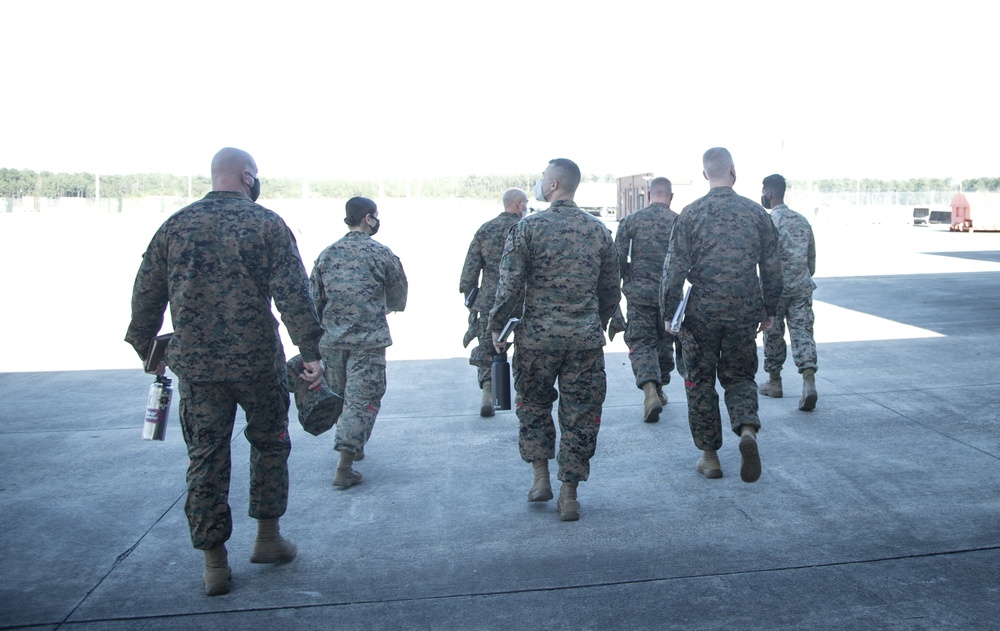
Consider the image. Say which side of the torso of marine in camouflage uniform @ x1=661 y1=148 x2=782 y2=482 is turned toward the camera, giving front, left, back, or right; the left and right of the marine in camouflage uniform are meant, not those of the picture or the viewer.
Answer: back

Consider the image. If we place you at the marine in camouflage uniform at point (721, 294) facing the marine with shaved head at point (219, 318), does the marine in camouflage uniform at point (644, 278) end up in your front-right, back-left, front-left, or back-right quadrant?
back-right

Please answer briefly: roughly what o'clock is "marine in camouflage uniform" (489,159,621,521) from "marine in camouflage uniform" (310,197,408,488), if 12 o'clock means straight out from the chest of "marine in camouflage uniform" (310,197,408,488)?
"marine in camouflage uniform" (489,159,621,521) is roughly at 3 o'clock from "marine in camouflage uniform" (310,197,408,488).

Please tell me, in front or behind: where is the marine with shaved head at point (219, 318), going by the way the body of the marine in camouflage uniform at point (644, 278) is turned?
behind

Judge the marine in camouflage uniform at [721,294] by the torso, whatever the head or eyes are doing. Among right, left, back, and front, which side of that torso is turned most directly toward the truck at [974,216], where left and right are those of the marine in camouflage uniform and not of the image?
front

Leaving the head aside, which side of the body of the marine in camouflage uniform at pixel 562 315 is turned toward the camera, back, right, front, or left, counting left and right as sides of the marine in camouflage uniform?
back

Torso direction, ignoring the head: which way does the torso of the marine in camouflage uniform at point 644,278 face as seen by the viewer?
away from the camera

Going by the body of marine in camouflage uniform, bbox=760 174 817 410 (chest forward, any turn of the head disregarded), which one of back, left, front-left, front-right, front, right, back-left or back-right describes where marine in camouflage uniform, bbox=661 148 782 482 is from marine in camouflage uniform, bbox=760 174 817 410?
back-left

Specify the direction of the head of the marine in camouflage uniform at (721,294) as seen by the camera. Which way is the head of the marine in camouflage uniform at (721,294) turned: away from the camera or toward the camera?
away from the camera

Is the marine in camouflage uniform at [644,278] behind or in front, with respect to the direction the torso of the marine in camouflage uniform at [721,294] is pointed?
in front

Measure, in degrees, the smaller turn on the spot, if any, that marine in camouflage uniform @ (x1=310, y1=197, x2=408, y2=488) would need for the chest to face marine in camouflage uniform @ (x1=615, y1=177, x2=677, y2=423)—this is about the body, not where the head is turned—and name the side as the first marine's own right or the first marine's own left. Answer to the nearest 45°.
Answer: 0° — they already face them

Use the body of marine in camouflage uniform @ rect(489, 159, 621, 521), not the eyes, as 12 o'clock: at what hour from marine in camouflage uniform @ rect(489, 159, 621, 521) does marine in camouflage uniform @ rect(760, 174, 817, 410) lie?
marine in camouflage uniform @ rect(760, 174, 817, 410) is roughly at 1 o'clock from marine in camouflage uniform @ rect(489, 159, 621, 521).

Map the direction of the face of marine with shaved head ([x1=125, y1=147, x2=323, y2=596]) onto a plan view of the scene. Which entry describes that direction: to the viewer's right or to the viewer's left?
to the viewer's right

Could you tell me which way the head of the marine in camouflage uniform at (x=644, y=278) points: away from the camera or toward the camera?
away from the camera

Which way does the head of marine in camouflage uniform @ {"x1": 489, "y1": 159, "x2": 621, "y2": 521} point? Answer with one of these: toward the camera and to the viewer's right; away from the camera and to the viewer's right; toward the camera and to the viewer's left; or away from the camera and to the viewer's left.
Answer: away from the camera and to the viewer's left

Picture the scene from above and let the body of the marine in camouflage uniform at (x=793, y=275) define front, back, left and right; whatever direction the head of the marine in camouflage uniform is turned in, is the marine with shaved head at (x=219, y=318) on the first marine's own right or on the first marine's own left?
on the first marine's own left

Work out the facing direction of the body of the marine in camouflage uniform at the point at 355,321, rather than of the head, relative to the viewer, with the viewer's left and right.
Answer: facing away from the viewer and to the right of the viewer
